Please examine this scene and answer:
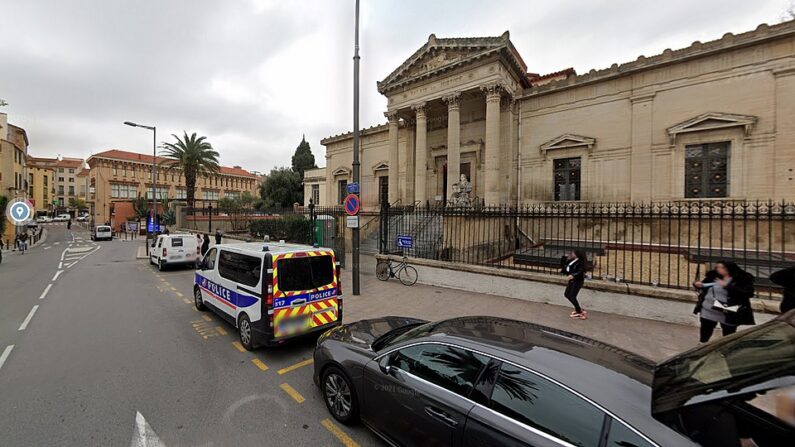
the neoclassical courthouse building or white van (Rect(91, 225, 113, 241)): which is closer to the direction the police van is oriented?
the white van

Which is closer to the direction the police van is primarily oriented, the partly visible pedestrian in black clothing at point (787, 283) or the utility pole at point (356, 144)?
the utility pole

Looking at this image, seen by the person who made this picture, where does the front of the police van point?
facing away from the viewer and to the left of the viewer

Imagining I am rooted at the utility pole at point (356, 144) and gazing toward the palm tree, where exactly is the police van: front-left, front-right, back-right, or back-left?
back-left

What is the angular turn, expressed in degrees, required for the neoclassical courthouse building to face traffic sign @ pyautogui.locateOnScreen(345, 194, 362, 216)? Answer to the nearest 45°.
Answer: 0° — it already faces it

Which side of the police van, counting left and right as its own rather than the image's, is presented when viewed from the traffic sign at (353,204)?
right

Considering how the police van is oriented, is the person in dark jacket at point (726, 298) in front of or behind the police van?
behind

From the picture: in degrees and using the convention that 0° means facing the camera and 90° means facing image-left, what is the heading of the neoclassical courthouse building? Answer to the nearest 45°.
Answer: approximately 45°

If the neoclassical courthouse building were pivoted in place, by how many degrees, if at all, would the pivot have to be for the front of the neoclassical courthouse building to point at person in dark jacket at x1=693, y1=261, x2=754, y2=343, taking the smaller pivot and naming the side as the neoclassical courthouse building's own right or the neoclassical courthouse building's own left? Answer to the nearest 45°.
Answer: approximately 45° to the neoclassical courthouse building's own left

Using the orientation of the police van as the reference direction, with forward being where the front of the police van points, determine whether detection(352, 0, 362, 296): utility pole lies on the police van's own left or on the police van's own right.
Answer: on the police van's own right

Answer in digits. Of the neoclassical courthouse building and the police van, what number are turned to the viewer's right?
0

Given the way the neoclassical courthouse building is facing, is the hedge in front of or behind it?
in front

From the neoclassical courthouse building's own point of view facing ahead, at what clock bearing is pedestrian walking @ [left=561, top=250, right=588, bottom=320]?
The pedestrian walking is roughly at 11 o'clock from the neoclassical courthouse building.
